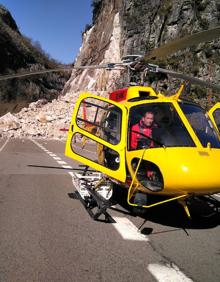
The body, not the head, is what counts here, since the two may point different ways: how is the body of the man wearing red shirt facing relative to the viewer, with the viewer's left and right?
facing the viewer and to the right of the viewer

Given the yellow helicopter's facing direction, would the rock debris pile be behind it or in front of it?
behind

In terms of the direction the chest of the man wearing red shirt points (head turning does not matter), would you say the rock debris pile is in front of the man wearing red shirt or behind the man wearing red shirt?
behind

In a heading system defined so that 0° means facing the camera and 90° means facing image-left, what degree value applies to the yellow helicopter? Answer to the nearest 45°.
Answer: approximately 315°
